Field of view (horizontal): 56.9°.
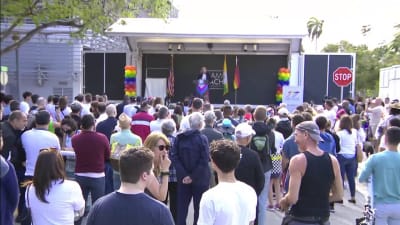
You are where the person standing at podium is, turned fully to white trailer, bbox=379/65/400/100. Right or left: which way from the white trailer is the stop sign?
right

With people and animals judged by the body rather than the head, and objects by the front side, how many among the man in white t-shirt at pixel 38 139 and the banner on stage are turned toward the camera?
1

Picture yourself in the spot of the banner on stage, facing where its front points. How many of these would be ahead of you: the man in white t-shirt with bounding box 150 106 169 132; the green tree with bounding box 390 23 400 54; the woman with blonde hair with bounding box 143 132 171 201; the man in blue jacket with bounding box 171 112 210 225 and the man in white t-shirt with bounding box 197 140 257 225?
4

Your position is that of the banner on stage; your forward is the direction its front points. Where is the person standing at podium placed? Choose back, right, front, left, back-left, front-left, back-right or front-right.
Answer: front-right

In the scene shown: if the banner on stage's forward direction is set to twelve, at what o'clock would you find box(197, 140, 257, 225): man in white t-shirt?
The man in white t-shirt is roughly at 12 o'clock from the banner on stage.

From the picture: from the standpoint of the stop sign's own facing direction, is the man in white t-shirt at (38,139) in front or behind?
in front

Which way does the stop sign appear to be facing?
toward the camera

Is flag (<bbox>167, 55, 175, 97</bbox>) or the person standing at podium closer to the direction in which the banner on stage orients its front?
the person standing at podium

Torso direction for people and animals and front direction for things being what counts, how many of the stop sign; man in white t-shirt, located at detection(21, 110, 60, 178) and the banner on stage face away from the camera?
1

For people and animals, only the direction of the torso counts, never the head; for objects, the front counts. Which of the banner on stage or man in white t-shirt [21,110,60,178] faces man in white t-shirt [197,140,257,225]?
the banner on stage

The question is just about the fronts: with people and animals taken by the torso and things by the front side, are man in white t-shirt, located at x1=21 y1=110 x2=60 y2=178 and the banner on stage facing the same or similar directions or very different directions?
very different directions

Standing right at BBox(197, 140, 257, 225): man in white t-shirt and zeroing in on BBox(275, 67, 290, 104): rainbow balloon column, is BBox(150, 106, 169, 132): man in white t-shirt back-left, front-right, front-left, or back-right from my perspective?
front-left

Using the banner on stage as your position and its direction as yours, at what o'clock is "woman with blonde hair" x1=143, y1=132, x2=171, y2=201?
The woman with blonde hair is roughly at 12 o'clock from the banner on stage.

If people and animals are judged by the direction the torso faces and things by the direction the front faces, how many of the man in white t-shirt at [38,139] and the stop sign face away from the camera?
1

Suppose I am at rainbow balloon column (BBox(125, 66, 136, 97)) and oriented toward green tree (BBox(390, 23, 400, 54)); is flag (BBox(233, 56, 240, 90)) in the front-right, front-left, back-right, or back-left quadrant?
front-right

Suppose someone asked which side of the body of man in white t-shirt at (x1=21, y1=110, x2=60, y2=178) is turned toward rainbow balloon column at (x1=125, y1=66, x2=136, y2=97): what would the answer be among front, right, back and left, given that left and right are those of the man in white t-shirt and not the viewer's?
front

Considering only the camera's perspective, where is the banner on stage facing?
facing the viewer

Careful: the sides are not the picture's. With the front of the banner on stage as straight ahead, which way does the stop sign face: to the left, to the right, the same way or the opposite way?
the same way

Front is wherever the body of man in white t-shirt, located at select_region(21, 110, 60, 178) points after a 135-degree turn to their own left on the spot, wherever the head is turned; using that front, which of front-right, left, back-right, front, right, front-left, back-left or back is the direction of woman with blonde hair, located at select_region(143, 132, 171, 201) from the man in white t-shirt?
left

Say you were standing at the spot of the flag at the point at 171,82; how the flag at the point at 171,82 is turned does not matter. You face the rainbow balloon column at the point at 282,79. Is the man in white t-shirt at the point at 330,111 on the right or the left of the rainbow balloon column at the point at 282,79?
right

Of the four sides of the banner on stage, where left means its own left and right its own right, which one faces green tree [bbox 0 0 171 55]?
front

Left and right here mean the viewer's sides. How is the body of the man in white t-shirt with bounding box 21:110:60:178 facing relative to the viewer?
facing away from the viewer
